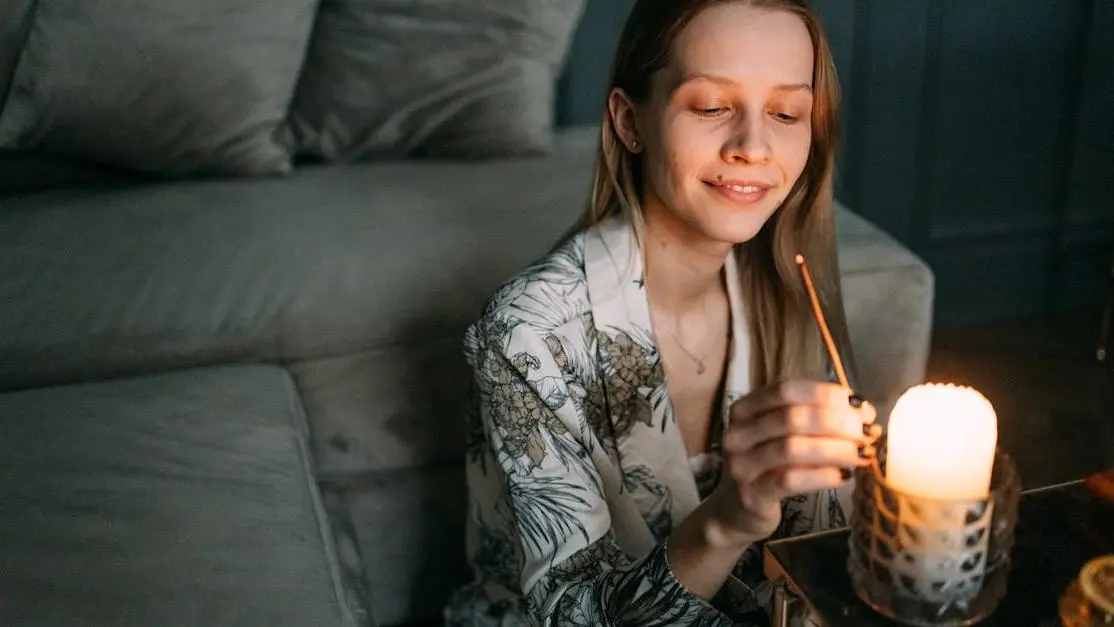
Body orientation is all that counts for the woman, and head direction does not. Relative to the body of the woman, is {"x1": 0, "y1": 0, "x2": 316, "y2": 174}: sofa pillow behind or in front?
behind

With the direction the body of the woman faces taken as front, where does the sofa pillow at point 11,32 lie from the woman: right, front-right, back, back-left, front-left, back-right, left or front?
back

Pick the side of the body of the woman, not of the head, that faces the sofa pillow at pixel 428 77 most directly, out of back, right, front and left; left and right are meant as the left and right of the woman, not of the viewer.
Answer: back

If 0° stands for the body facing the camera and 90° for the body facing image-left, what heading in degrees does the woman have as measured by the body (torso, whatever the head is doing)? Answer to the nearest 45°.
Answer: approximately 315°
